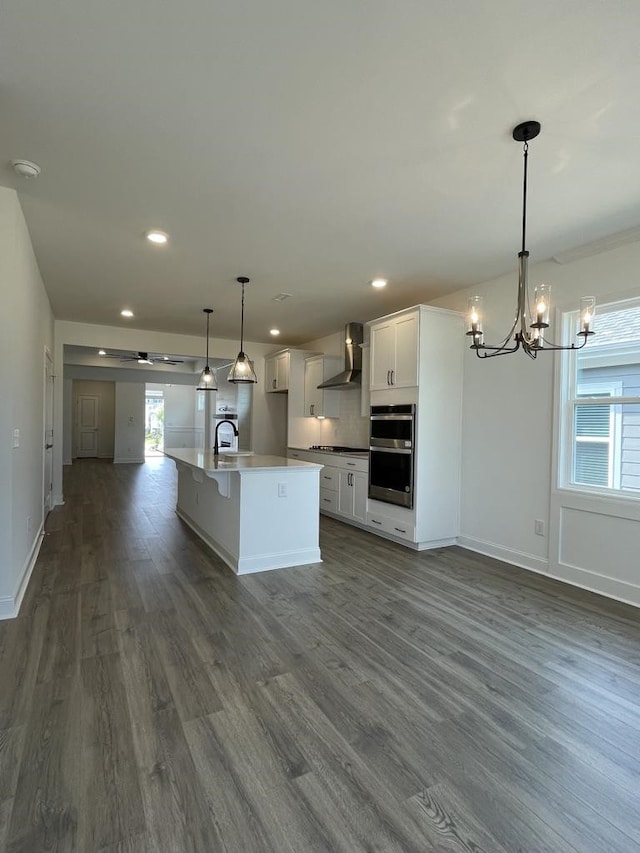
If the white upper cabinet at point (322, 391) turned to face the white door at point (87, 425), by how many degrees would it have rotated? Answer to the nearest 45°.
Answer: approximately 90° to its right

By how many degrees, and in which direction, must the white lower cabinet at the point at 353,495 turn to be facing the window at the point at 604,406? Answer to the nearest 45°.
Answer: approximately 90° to its left

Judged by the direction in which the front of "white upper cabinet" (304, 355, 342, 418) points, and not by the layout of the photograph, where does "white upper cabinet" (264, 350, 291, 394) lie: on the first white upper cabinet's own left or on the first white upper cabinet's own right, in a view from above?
on the first white upper cabinet's own right

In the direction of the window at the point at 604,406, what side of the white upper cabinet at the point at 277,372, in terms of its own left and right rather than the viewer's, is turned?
left

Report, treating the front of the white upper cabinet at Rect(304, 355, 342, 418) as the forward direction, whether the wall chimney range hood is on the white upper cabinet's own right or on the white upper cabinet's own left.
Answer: on the white upper cabinet's own left

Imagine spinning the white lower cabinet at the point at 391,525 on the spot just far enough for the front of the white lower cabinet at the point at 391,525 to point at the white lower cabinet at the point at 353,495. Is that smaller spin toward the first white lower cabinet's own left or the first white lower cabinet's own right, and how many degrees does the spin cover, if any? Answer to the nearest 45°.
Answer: approximately 90° to the first white lower cabinet's own right

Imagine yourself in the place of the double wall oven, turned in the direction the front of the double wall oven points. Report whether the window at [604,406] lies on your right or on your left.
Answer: on your left
